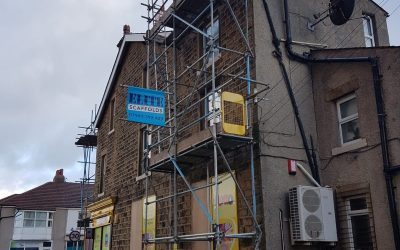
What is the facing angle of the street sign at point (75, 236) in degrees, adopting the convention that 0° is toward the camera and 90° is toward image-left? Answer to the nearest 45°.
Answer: approximately 0°

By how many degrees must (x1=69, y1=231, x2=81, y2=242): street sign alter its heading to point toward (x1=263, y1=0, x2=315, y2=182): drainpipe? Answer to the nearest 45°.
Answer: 0° — it already faces it

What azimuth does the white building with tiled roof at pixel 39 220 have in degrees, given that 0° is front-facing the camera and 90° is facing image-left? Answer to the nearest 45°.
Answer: approximately 0°

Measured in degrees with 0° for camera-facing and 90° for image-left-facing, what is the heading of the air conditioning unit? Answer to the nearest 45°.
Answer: approximately 315°

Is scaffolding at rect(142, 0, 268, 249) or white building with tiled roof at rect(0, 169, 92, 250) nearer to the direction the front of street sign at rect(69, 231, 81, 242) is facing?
the scaffolding
